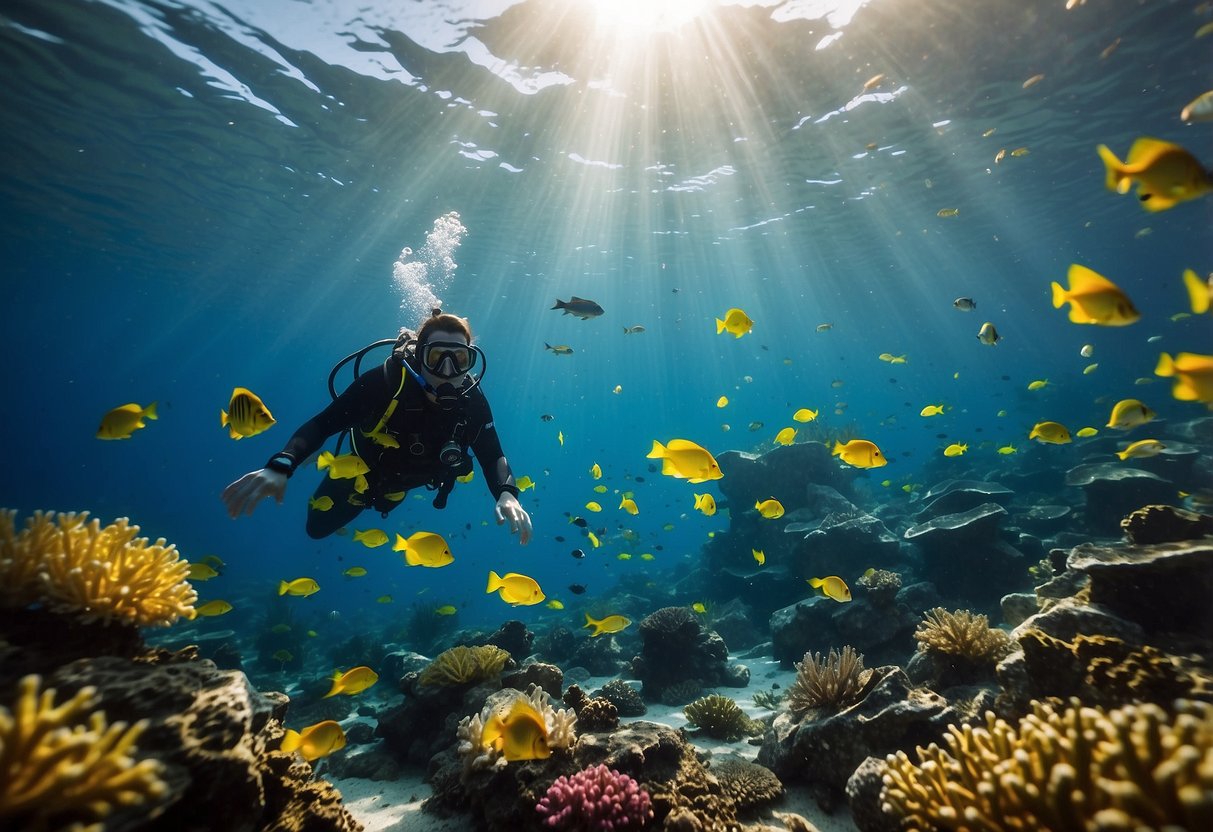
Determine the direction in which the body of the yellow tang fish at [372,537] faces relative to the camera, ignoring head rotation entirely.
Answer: to the viewer's right

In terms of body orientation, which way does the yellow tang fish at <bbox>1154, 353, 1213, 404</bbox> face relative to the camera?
to the viewer's right

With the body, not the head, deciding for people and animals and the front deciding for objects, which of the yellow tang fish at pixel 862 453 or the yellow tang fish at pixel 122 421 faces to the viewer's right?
the yellow tang fish at pixel 862 453

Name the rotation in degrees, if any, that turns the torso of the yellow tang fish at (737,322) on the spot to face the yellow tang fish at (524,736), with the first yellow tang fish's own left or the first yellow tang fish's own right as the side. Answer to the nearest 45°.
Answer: approximately 90° to the first yellow tang fish's own right

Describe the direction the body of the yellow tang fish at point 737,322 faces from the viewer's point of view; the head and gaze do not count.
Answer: to the viewer's right

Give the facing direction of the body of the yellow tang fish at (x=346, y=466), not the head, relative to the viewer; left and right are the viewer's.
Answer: facing to the right of the viewer

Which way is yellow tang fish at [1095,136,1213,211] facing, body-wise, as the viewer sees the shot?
to the viewer's right

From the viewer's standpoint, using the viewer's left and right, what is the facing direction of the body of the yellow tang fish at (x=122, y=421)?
facing to the left of the viewer

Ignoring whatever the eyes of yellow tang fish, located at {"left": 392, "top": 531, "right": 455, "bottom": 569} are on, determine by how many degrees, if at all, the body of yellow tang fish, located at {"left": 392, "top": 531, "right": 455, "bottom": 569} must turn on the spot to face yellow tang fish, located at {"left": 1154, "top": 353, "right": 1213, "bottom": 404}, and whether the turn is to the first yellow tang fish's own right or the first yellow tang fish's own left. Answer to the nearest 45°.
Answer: approximately 45° to the first yellow tang fish's own right
